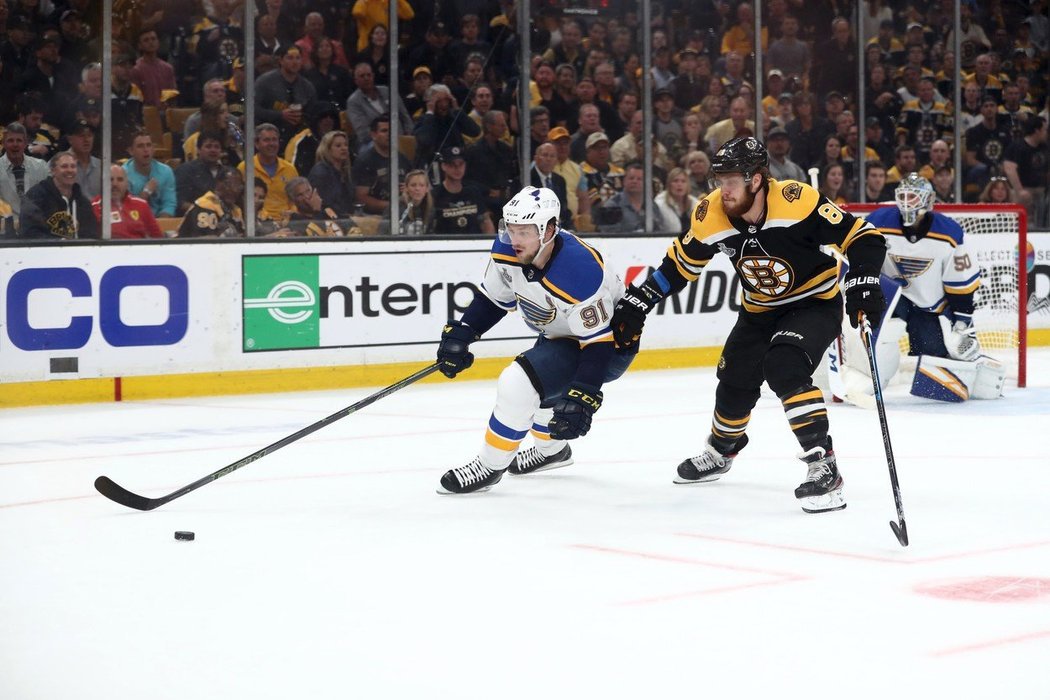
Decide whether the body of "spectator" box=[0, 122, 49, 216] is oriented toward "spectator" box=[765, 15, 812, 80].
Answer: no

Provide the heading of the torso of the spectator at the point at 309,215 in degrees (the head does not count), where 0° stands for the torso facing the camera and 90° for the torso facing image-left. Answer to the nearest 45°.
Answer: approximately 315°

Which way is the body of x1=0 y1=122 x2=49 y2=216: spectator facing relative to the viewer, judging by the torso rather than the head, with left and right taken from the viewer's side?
facing the viewer

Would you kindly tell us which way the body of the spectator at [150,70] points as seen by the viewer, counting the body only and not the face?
toward the camera

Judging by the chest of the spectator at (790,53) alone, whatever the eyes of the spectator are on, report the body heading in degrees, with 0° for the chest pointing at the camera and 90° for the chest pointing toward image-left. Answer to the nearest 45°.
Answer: approximately 0°

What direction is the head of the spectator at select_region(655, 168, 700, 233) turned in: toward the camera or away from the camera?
toward the camera

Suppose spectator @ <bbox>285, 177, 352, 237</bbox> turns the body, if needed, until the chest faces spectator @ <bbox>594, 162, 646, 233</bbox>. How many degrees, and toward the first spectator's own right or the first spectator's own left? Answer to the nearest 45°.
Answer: approximately 90° to the first spectator's own left

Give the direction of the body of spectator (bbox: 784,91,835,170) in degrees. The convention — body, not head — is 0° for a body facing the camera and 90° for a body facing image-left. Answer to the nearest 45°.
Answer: approximately 0°

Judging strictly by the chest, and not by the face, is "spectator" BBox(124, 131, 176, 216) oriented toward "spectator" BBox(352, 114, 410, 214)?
no

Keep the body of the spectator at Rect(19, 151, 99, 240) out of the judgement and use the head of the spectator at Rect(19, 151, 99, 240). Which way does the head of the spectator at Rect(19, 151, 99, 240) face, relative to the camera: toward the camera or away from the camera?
toward the camera

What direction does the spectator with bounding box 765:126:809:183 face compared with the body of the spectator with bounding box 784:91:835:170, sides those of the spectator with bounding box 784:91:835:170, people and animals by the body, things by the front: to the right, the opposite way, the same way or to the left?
the same way

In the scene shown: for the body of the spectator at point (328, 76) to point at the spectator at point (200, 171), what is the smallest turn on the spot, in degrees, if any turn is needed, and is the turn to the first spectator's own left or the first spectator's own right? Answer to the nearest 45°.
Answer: approximately 45° to the first spectator's own right

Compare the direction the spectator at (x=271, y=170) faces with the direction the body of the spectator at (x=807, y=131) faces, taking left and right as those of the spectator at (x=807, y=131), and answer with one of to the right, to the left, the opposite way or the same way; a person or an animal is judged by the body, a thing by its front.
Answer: the same way

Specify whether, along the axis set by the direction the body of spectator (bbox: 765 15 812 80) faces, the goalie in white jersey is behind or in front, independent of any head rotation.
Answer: in front
